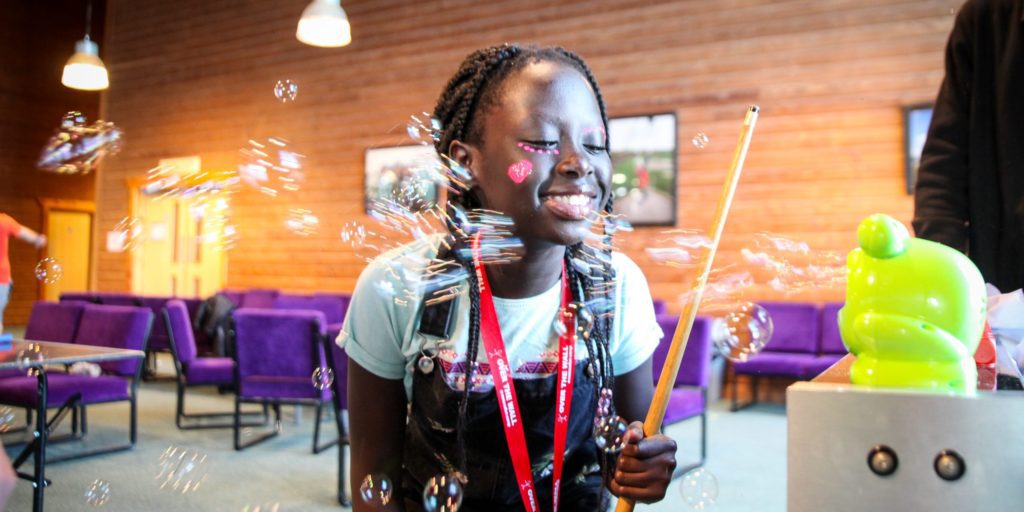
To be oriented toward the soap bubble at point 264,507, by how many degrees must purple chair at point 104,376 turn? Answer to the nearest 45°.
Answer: approximately 45° to its left

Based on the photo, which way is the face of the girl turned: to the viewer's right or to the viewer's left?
to the viewer's right

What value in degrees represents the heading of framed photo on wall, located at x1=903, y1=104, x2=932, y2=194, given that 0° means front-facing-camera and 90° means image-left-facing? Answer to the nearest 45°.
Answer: approximately 0°

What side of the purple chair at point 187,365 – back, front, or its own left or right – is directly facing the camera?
right

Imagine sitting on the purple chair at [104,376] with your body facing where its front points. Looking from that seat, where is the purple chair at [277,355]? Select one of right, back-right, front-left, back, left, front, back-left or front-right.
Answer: left

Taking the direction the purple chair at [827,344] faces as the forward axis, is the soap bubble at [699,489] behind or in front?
in front

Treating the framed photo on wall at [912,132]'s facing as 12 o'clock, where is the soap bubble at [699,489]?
The soap bubble is roughly at 12 o'clock from the framed photo on wall.

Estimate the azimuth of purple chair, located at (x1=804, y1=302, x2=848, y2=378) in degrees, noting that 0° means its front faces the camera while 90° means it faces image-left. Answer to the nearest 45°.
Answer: approximately 45°
